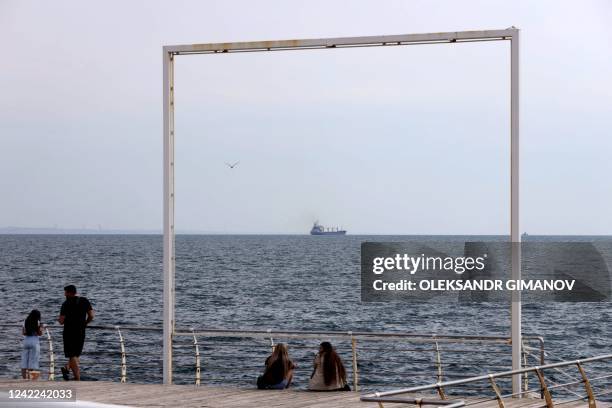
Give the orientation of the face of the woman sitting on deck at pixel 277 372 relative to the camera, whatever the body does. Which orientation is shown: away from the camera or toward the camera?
away from the camera

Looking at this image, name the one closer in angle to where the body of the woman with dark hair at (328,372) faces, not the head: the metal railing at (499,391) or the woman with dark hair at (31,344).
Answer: the woman with dark hair

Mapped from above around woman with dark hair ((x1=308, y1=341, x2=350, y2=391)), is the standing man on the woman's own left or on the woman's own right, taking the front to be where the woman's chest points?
on the woman's own left

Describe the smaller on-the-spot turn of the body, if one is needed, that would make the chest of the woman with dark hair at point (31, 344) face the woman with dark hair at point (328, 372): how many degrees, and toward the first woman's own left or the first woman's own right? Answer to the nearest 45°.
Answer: approximately 90° to the first woman's own right

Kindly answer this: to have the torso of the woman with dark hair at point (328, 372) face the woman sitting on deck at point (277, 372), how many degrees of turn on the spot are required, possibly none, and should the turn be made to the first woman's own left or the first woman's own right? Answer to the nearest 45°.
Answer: approximately 90° to the first woman's own left

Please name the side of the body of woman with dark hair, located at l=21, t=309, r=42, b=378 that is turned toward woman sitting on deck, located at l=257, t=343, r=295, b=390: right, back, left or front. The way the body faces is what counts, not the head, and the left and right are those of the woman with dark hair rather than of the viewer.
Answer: right

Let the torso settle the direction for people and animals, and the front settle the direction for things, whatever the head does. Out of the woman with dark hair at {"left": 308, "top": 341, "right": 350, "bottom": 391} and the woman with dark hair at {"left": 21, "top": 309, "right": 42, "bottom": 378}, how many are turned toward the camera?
0

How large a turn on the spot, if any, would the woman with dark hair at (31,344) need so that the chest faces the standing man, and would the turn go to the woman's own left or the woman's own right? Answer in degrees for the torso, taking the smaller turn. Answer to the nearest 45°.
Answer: approximately 90° to the woman's own right

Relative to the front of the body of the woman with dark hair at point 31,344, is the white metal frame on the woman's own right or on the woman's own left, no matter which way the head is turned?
on the woman's own right

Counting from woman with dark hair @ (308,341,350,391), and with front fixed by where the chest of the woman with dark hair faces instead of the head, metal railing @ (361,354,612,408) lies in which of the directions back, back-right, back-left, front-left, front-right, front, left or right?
back-right

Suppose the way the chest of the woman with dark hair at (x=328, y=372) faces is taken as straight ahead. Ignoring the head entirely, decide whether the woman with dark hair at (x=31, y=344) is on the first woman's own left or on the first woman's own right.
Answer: on the first woman's own left

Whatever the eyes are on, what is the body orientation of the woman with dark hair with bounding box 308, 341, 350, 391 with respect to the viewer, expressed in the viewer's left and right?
facing away from the viewer

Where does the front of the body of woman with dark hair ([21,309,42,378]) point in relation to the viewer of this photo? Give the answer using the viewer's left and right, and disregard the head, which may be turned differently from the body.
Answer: facing away from the viewer and to the right of the viewer

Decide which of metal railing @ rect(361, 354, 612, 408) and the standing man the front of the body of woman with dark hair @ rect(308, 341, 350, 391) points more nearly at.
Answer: the standing man
